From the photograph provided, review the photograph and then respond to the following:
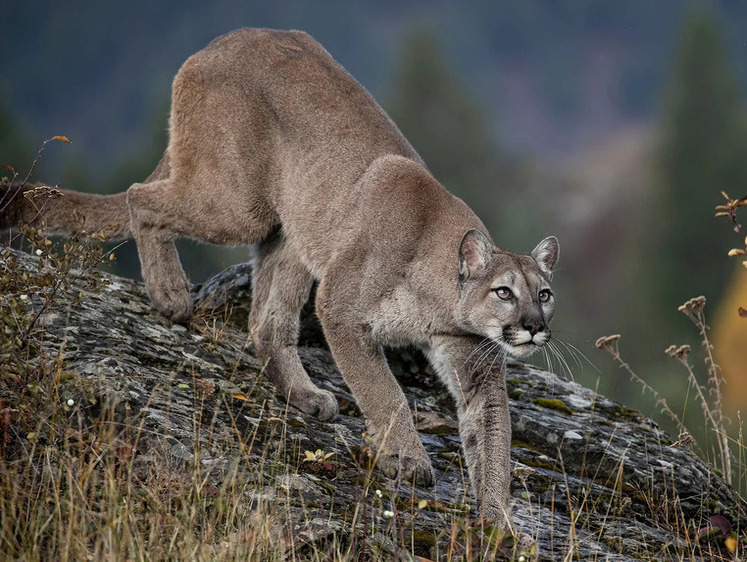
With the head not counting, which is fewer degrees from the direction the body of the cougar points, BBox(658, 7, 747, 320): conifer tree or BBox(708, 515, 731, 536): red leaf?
the red leaf

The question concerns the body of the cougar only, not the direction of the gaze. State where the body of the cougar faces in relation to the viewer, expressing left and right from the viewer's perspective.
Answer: facing the viewer and to the right of the viewer

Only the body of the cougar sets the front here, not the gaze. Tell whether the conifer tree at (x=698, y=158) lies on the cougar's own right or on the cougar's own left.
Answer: on the cougar's own left

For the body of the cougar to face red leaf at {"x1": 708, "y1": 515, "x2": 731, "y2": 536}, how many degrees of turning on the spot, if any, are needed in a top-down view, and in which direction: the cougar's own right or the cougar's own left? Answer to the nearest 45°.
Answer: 0° — it already faces it
